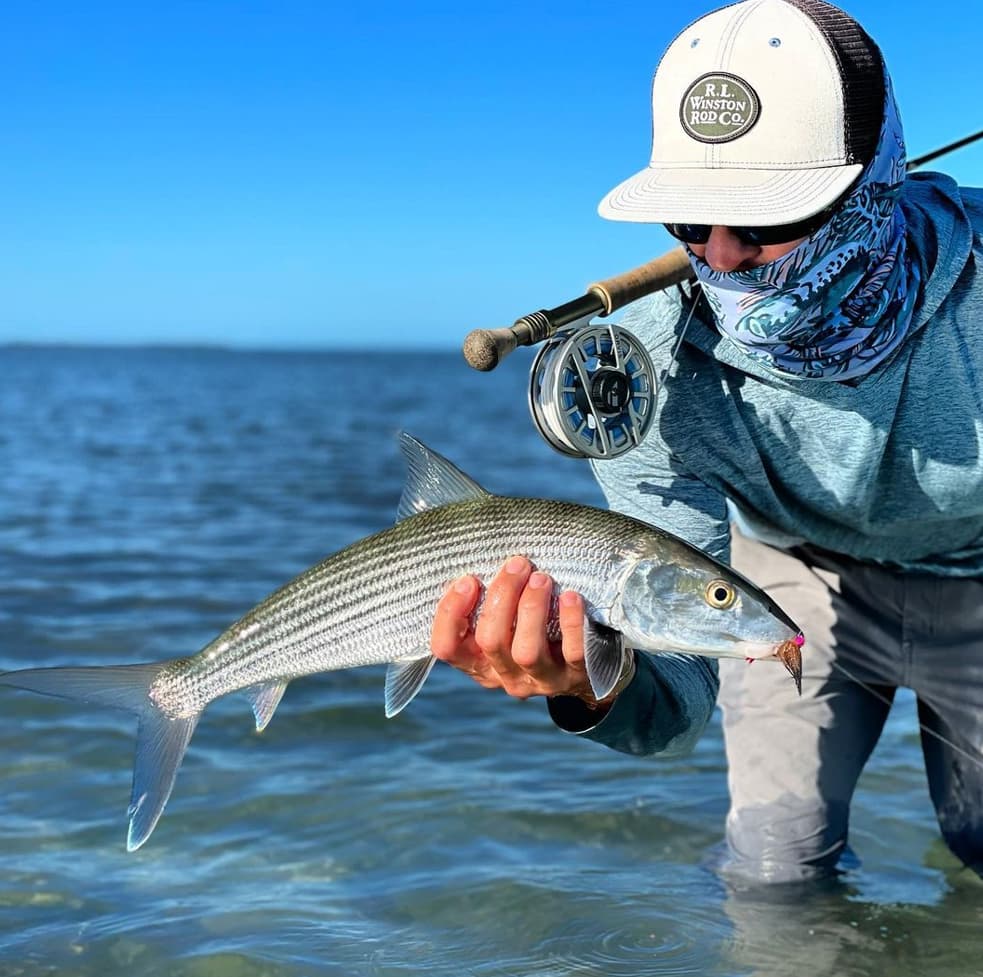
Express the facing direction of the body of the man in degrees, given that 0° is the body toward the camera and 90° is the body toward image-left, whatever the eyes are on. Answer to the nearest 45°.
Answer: approximately 45°

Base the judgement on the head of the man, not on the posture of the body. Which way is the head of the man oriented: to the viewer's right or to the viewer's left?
to the viewer's left
